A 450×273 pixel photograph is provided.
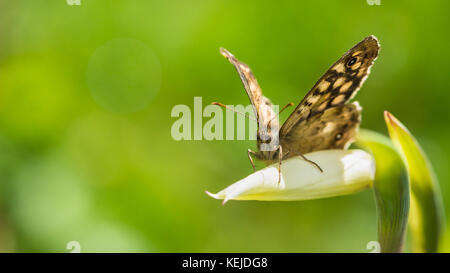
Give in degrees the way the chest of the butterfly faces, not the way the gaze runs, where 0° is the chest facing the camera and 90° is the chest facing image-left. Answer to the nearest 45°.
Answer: approximately 45°
